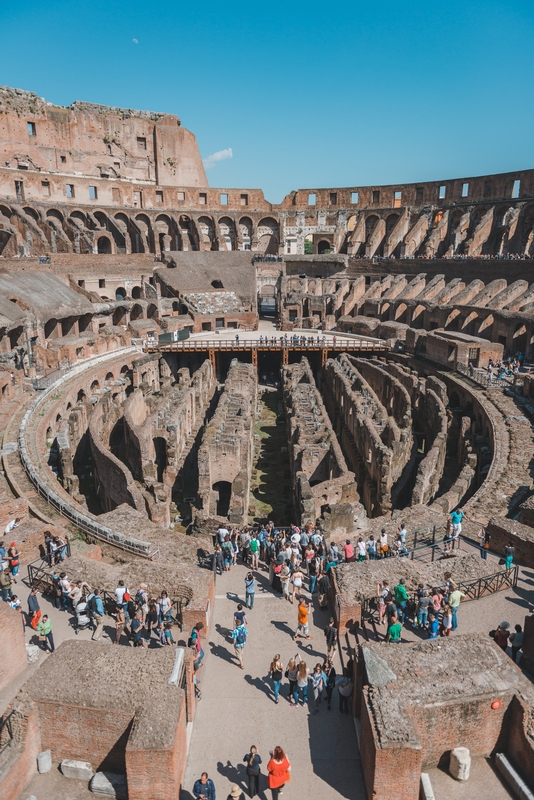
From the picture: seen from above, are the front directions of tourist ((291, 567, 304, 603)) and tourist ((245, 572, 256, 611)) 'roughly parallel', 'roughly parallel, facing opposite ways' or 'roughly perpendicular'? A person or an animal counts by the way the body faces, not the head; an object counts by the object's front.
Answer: roughly parallel

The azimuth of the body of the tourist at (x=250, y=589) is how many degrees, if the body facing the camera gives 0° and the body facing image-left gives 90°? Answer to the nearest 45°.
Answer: approximately 180°

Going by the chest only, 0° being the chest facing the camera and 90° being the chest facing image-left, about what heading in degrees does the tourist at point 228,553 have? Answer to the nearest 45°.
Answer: approximately 180°

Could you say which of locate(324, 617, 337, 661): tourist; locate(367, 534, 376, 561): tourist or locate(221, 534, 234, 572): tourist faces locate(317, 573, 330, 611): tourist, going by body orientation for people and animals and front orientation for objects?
locate(324, 617, 337, 661): tourist

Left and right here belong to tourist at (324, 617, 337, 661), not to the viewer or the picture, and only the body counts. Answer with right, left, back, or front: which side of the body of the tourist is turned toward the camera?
back

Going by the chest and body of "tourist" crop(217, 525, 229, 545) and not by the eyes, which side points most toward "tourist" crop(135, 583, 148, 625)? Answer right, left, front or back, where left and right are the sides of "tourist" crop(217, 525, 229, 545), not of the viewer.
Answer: back

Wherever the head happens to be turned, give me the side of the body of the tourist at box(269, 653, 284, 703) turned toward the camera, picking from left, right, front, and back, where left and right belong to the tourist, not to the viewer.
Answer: back

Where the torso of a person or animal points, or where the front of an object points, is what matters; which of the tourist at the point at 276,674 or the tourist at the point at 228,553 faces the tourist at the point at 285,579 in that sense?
the tourist at the point at 276,674

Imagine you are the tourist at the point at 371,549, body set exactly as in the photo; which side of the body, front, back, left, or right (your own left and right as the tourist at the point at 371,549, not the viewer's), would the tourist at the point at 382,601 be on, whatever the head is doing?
back

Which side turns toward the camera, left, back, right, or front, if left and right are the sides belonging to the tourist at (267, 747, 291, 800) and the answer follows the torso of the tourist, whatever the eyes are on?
back

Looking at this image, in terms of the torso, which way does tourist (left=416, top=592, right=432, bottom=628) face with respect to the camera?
away from the camera

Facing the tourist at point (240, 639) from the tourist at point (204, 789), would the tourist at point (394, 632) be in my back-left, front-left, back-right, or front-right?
front-right
